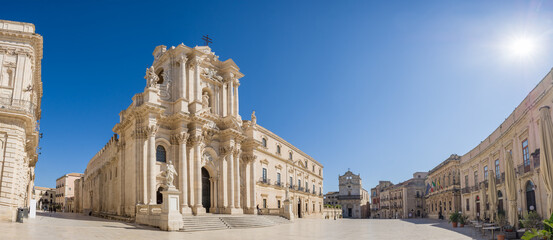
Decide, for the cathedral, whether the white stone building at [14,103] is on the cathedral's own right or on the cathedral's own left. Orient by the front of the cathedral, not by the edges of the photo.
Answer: on the cathedral's own right
